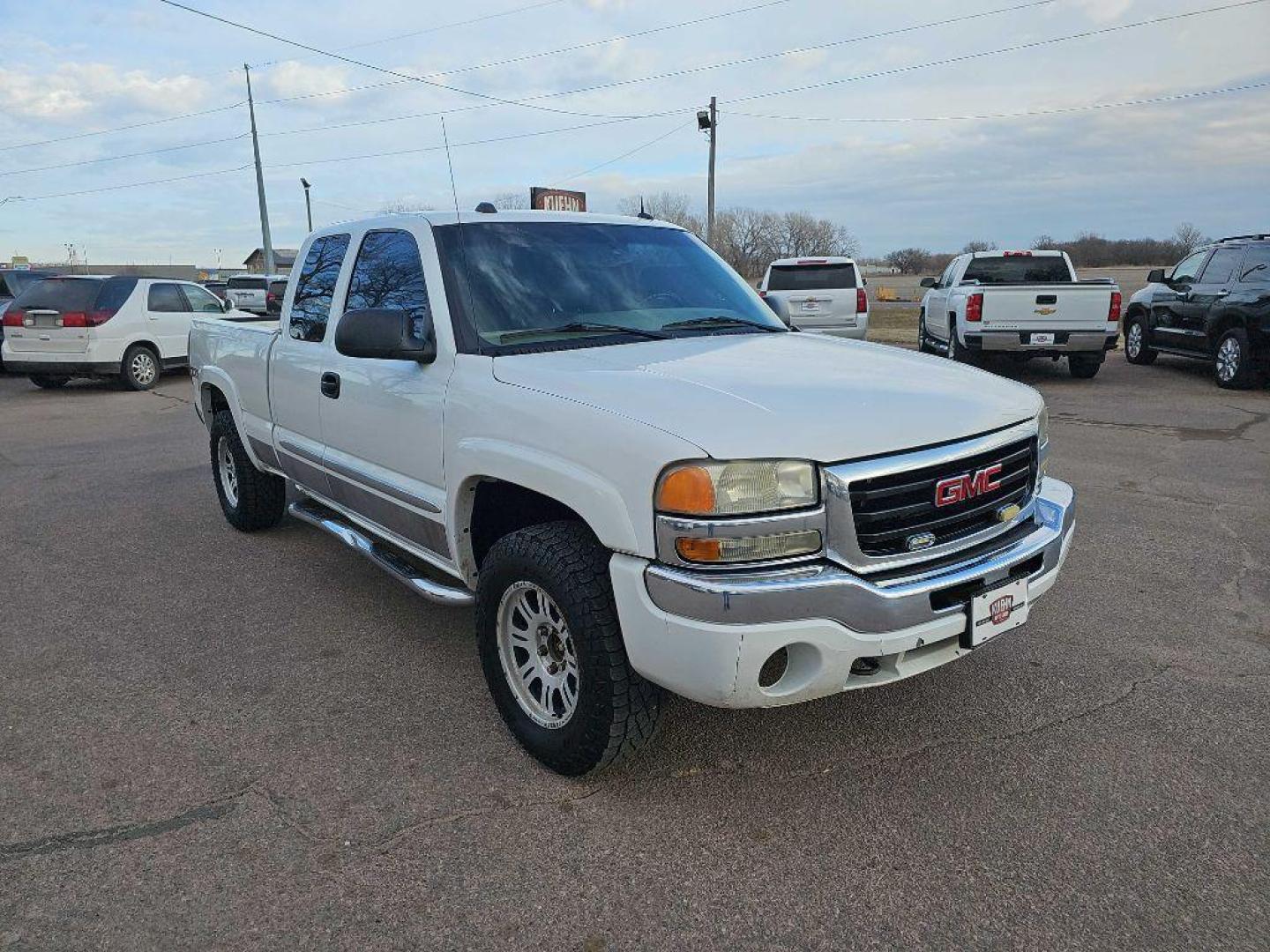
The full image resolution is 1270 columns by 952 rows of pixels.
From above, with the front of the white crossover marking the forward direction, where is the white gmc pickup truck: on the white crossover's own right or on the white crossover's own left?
on the white crossover's own right

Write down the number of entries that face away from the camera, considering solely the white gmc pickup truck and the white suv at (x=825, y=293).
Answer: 1

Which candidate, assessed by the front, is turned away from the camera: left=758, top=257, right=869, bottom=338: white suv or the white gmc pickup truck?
the white suv

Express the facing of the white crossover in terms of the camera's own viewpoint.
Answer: facing away from the viewer and to the right of the viewer

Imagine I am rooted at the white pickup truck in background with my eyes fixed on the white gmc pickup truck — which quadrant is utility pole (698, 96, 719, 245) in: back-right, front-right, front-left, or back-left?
back-right

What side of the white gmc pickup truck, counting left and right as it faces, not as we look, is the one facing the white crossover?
back

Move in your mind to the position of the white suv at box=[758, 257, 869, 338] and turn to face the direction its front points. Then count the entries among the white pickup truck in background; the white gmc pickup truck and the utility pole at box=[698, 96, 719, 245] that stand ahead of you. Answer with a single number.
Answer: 1

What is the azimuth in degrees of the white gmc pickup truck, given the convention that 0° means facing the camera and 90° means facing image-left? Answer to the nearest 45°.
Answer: approximately 315°

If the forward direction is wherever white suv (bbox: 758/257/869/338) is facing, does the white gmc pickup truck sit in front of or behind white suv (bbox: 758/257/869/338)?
behind

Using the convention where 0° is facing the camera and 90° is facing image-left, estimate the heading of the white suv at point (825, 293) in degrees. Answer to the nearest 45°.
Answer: approximately 180°

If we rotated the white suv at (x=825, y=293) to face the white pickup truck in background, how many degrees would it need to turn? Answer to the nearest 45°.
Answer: approximately 135° to its right
